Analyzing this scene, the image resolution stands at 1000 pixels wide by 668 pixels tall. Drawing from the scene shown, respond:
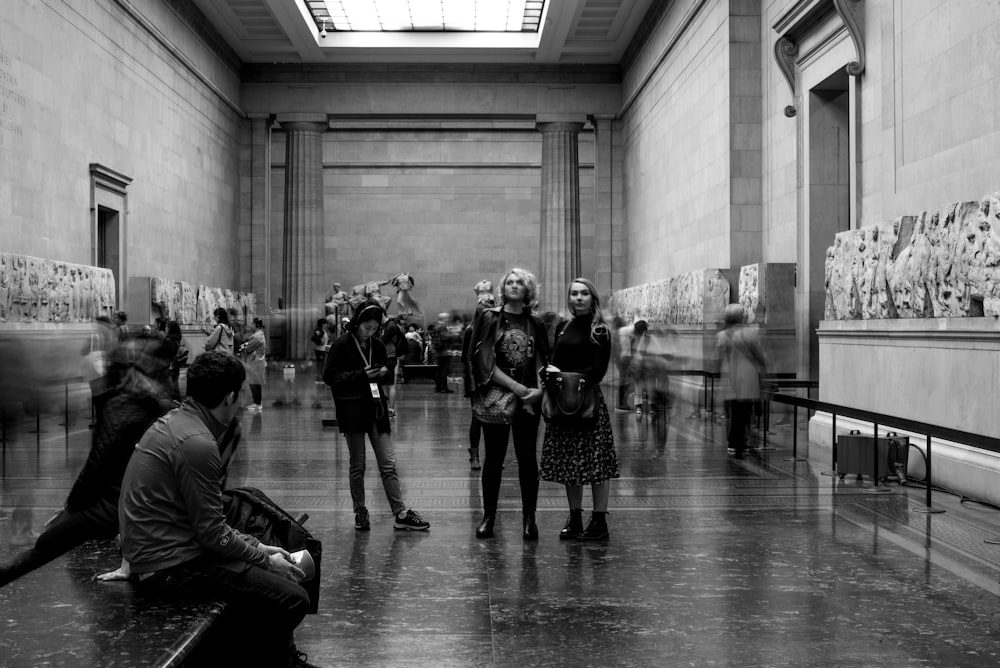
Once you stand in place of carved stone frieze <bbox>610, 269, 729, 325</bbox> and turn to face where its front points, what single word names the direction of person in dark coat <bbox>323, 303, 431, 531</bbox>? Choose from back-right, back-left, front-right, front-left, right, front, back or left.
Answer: front-left

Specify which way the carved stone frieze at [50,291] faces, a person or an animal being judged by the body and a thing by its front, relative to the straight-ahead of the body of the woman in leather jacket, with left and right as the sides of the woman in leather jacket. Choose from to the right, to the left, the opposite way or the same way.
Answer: to the left

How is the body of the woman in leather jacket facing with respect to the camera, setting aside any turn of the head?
toward the camera

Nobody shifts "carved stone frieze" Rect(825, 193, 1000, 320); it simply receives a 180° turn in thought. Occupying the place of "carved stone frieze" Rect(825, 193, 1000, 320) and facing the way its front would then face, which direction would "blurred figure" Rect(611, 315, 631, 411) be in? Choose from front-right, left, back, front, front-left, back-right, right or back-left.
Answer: left

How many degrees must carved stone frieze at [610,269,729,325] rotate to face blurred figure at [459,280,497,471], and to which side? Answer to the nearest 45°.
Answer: approximately 45° to its left

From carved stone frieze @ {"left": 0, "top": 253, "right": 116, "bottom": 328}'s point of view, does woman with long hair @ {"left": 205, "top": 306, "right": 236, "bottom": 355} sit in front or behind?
in front

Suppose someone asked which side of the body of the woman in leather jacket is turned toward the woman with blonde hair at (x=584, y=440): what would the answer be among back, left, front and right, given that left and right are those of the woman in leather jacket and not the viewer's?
left

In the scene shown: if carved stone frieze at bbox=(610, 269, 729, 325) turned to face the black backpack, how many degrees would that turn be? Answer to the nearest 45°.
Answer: approximately 45° to its left

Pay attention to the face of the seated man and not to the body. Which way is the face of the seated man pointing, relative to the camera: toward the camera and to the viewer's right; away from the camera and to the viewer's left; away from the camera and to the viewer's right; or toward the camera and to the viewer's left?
away from the camera and to the viewer's right
